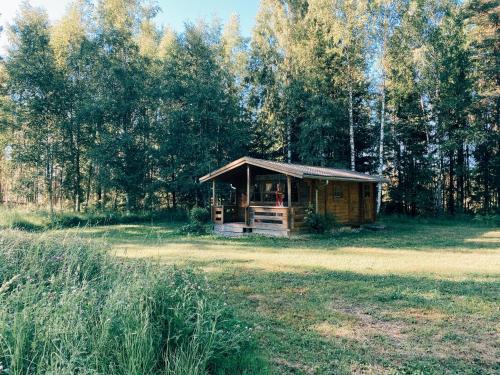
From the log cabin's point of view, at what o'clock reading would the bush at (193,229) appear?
The bush is roughly at 1 o'clock from the log cabin.

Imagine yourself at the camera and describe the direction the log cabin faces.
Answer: facing the viewer and to the left of the viewer
